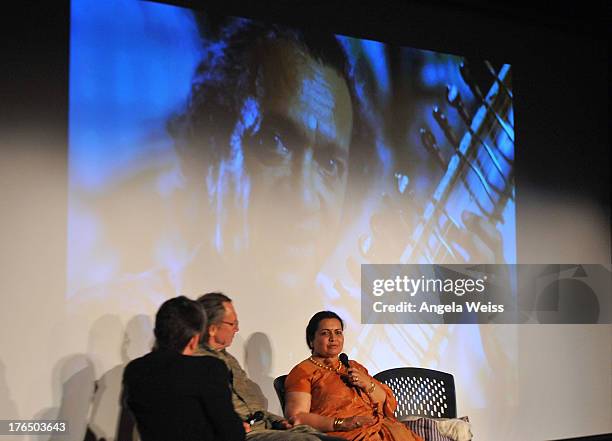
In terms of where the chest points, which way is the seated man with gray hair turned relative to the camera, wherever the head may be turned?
to the viewer's right

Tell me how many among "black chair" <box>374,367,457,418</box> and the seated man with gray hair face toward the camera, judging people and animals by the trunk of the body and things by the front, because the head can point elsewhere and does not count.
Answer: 1

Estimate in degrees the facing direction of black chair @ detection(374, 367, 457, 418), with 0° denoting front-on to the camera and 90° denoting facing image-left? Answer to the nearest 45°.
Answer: approximately 0°

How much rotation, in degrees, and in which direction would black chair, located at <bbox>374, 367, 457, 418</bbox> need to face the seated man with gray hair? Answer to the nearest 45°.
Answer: approximately 45° to its right

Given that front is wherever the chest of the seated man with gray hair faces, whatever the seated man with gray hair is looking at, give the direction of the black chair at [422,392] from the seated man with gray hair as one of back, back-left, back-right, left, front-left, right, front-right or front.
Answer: front-left

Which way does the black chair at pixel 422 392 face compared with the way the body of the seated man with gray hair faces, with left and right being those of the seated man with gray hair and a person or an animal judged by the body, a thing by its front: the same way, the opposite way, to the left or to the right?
to the right

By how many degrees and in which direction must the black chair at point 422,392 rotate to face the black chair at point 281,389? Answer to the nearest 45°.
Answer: approximately 45° to its right
